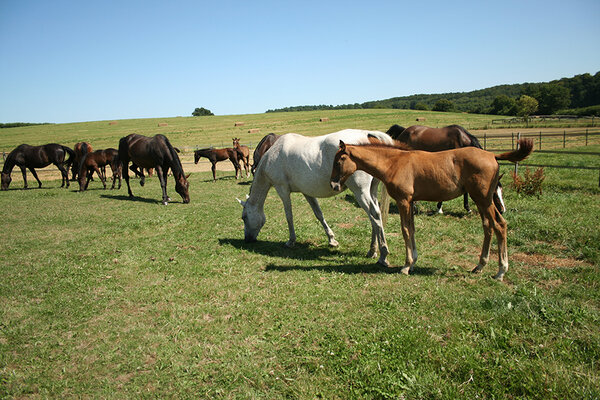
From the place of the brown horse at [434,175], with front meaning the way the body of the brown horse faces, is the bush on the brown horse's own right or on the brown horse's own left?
on the brown horse's own right

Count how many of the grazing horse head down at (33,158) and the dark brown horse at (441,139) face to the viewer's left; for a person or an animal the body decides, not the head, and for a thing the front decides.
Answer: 2

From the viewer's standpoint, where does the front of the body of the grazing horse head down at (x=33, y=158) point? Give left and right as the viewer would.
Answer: facing to the left of the viewer

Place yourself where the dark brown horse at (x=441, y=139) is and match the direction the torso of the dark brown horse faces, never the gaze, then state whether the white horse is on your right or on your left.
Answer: on your left

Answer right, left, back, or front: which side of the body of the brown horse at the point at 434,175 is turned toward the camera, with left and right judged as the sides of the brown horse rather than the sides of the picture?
left

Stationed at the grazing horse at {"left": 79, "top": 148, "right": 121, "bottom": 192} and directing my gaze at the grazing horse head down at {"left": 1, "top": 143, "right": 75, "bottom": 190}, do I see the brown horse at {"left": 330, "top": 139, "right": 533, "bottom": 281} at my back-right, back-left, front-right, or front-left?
back-left

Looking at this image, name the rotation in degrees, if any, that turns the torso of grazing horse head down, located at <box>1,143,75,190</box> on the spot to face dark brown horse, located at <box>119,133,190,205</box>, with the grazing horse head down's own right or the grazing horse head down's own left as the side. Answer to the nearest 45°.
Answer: approximately 135° to the grazing horse head down's own left

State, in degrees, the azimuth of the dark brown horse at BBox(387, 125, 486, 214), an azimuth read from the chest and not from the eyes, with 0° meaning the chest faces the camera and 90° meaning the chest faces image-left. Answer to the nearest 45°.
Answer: approximately 90°
